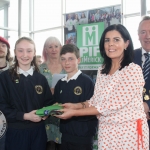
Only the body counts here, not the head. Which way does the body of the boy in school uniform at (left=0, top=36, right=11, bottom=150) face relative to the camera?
toward the camera

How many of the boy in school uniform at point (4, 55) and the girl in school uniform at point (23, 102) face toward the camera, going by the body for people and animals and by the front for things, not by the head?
2

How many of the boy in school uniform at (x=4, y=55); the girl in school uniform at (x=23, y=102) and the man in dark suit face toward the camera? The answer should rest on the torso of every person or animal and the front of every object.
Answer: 3

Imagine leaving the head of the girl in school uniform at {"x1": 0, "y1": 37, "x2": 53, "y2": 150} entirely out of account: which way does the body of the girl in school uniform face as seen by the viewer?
toward the camera

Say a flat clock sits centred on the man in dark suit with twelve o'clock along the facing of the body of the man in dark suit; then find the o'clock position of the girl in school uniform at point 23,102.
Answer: The girl in school uniform is roughly at 2 o'clock from the man in dark suit.

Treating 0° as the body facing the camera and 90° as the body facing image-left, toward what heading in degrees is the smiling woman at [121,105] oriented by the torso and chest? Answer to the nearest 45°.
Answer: approximately 45°

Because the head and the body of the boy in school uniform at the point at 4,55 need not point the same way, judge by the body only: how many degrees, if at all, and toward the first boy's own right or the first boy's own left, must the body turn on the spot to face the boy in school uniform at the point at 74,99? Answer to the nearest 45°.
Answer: approximately 45° to the first boy's own left

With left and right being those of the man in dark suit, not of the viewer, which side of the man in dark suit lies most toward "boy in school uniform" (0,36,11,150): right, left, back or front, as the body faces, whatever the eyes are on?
right

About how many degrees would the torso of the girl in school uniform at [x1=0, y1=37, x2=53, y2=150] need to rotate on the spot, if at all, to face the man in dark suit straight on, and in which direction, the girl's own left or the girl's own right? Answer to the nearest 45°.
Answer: approximately 90° to the girl's own left

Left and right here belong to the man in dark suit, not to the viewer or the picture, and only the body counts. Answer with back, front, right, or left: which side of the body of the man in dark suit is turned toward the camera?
front

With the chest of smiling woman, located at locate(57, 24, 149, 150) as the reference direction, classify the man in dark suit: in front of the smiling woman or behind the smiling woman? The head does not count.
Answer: behind
